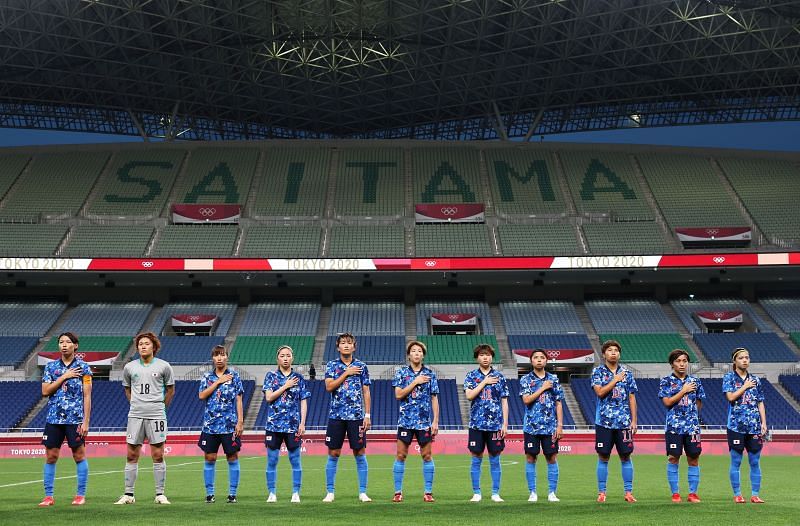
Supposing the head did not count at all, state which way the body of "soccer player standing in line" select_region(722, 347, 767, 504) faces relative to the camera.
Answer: toward the camera

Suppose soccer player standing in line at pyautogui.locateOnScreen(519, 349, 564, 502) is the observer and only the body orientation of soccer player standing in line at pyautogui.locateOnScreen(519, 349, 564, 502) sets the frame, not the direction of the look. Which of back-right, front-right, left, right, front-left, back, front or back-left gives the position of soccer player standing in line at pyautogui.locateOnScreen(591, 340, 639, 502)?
left

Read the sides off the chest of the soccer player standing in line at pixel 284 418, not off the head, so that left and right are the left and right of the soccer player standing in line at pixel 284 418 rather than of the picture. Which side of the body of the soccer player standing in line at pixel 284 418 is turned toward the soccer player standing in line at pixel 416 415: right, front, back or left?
left

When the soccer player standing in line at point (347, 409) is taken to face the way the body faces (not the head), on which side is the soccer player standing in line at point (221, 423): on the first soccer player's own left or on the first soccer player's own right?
on the first soccer player's own right

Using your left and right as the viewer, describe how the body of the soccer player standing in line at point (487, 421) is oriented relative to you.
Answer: facing the viewer

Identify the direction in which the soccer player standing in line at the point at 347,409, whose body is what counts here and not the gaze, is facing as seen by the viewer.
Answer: toward the camera

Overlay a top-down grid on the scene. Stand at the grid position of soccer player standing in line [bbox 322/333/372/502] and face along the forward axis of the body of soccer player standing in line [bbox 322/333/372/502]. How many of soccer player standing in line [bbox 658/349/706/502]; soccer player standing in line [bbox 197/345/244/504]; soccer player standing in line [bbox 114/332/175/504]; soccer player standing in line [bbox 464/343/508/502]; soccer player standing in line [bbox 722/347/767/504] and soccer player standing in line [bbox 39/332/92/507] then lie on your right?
3

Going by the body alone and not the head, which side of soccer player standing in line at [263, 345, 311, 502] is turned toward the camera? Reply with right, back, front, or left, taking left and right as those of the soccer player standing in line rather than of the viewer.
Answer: front

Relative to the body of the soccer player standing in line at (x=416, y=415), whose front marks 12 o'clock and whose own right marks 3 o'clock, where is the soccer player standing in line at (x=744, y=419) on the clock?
the soccer player standing in line at (x=744, y=419) is roughly at 9 o'clock from the soccer player standing in line at (x=416, y=415).

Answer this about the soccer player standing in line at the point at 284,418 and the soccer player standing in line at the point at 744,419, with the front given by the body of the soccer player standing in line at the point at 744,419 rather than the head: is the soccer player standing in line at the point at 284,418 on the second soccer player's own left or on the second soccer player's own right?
on the second soccer player's own right

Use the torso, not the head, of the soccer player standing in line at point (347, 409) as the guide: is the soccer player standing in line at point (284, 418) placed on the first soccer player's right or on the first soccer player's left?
on the first soccer player's right

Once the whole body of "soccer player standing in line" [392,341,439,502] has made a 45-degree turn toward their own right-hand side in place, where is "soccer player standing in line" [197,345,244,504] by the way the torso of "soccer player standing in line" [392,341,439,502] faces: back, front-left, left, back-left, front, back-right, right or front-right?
front-right

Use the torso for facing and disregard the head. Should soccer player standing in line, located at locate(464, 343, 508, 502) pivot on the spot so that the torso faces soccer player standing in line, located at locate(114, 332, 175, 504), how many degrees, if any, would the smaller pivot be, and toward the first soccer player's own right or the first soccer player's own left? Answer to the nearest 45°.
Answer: approximately 90° to the first soccer player's own right

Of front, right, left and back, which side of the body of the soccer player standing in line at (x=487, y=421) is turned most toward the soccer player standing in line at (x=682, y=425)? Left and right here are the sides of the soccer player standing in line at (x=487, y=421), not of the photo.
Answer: left

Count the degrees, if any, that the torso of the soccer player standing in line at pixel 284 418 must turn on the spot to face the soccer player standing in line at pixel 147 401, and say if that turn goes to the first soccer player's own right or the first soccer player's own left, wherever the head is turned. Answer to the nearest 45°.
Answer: approximately 90° to the first soccer player's own right
